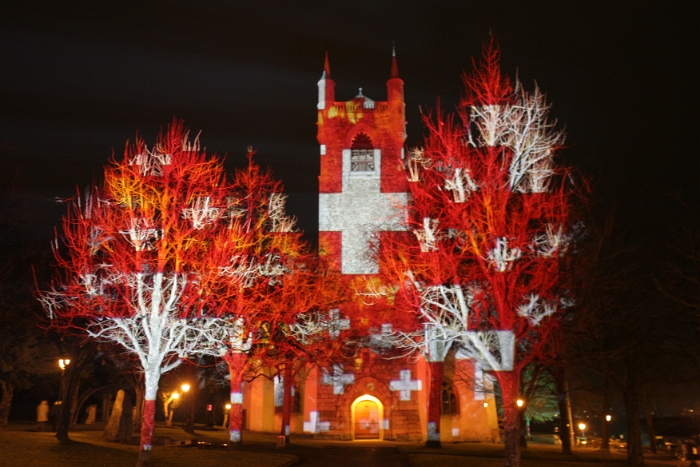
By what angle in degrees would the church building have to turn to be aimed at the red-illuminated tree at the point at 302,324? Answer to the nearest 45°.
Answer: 0° — it already faces it

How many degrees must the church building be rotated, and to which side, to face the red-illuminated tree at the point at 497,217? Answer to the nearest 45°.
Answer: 0° — it already faces it

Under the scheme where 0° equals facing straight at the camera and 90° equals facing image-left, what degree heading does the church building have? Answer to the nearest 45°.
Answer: approximately 0°

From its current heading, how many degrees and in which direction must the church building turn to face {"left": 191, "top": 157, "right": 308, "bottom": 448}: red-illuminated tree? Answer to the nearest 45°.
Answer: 0° — it already faces it
